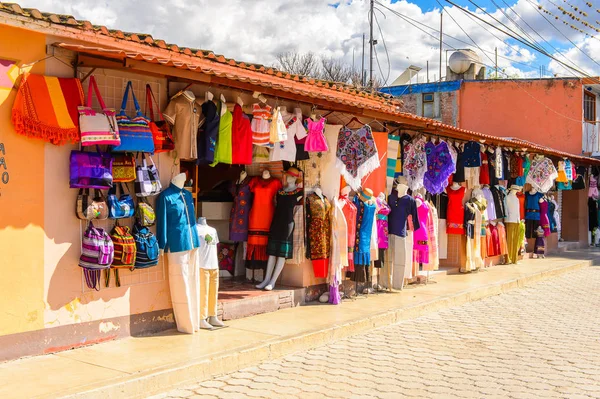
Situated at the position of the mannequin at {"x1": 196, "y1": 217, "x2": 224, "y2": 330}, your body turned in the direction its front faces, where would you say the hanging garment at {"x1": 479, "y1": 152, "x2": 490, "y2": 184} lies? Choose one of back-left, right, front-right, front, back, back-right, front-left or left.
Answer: left

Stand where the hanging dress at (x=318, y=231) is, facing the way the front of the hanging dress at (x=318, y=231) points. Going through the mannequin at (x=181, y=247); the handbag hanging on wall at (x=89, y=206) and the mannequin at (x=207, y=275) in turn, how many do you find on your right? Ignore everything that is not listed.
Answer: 3

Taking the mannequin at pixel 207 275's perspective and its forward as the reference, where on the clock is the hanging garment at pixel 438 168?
The hanging garment is roughly at 9 o'clock from the mannequin.

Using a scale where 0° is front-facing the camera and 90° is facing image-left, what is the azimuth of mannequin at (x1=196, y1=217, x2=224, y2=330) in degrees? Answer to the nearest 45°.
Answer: approximately 315°

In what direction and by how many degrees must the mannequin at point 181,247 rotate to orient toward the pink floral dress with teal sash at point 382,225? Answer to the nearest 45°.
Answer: approximately 90° to its left

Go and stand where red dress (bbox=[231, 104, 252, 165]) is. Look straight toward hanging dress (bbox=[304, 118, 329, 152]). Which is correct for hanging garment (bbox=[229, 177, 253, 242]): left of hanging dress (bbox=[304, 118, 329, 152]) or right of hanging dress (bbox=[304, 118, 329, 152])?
left

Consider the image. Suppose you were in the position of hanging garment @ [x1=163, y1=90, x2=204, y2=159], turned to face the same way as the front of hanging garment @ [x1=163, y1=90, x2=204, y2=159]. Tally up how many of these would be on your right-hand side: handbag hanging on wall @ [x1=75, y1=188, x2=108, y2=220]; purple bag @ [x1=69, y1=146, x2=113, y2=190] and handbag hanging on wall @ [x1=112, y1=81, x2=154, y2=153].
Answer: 3

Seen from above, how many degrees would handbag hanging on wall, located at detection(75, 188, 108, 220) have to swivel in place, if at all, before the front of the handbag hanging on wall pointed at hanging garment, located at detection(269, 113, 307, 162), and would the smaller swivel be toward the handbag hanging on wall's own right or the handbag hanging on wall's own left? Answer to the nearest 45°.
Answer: approximately 90° to the handbag hanging on wall's own left

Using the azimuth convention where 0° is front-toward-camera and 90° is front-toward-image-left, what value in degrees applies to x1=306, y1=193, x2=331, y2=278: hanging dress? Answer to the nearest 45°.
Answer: approximately 315°

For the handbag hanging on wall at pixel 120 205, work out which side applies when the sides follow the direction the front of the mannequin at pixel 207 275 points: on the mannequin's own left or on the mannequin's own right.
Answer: on the mannequin's own right

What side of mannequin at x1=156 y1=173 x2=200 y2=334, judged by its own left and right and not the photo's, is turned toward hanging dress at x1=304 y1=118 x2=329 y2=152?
left

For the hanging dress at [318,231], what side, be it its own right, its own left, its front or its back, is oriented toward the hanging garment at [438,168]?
left

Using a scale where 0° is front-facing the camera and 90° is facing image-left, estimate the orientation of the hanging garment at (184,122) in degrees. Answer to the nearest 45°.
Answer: approximately 315°
